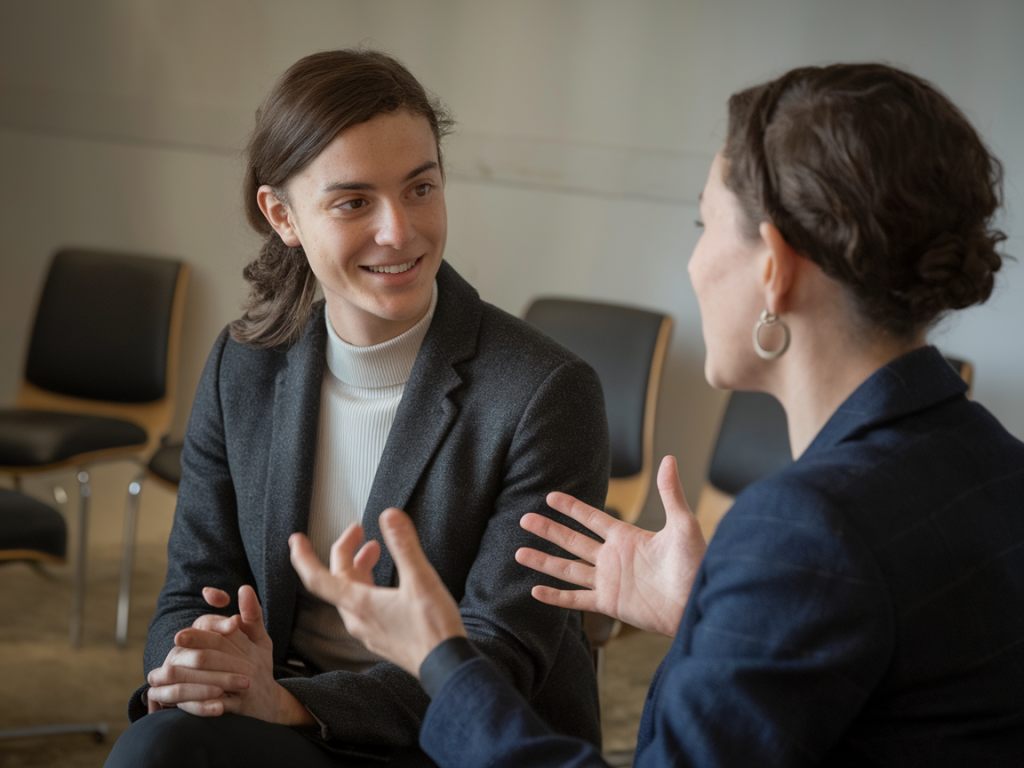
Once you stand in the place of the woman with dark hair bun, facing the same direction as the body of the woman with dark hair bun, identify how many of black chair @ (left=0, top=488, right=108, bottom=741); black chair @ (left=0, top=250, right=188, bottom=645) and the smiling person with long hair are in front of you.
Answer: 3

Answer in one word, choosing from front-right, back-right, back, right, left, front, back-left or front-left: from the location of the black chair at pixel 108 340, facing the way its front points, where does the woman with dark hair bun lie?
front-left

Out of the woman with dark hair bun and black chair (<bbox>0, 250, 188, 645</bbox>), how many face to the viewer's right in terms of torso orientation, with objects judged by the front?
0

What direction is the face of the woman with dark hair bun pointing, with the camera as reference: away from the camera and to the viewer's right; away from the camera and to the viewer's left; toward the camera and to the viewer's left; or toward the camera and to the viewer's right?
away from the camera and to the viewer's left

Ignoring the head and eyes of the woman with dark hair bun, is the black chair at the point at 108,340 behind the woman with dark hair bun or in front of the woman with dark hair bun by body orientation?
in front

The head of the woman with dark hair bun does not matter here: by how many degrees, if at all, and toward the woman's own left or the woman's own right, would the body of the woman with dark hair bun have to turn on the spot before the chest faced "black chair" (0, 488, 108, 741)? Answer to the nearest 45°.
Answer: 0° — they already face it

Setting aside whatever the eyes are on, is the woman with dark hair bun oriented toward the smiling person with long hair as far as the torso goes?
yes

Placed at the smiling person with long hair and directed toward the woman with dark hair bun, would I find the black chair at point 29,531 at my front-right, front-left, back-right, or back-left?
back-right

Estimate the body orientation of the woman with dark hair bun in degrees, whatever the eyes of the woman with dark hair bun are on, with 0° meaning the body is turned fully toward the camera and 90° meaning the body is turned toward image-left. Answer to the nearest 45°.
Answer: approximately 135°

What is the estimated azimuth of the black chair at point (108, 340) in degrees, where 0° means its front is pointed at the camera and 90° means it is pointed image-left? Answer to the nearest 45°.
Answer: approximately 45°
